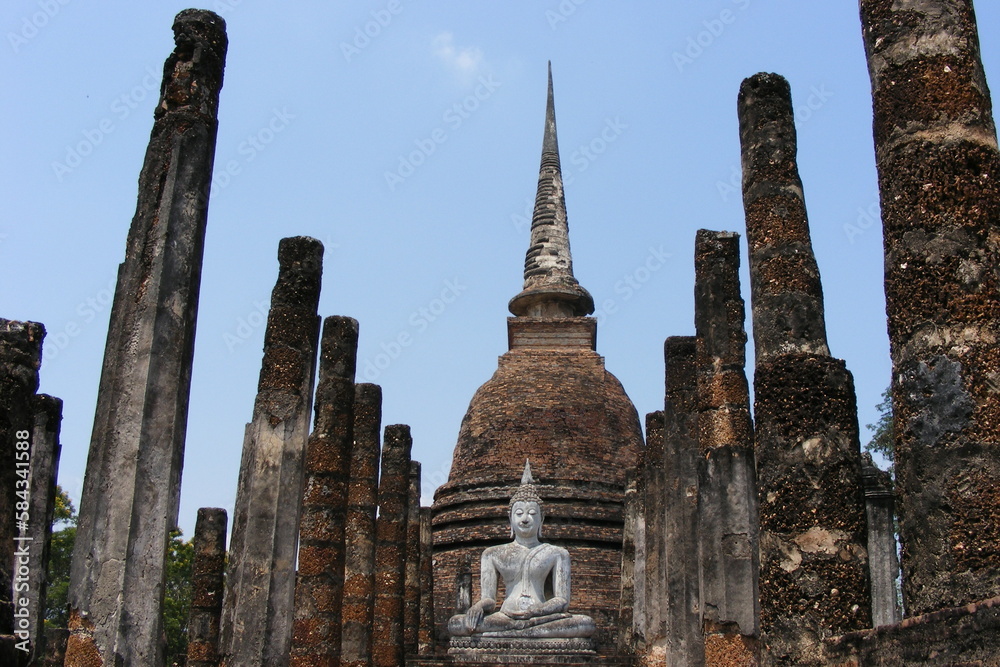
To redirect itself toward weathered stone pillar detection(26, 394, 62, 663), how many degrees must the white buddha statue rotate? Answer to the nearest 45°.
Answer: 0° — it already faces it

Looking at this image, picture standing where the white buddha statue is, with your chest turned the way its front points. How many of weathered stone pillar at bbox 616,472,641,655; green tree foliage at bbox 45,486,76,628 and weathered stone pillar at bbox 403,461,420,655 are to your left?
1

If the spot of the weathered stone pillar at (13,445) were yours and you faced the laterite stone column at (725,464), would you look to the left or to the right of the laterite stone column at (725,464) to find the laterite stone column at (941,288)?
right

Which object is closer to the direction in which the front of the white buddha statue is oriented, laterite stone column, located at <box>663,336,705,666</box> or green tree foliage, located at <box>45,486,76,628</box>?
the laterite stone column

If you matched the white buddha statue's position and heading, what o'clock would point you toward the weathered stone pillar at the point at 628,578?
The weathered stone pillar is roughly at 9 o'clock from the white buddha statue.

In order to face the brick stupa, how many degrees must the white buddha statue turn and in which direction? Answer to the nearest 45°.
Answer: approximately 180°

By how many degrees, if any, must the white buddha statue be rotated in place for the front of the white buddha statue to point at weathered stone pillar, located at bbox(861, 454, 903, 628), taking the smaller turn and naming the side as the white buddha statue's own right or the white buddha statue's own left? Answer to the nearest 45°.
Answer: approximately 45° to the white buddha statue's own left

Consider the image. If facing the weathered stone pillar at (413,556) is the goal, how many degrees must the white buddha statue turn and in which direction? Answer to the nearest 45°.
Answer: approximately 135° to its right

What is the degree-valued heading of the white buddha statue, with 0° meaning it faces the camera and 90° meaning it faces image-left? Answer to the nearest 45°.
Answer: approximately 0°

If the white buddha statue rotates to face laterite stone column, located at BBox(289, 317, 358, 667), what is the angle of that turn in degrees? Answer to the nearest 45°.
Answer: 0° — it already faces it

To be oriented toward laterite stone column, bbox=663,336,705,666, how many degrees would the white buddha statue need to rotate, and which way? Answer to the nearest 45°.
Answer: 0° — it already faces it

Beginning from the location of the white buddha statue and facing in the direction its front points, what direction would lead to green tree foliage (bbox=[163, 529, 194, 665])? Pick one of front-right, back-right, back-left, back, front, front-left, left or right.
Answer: back-right
